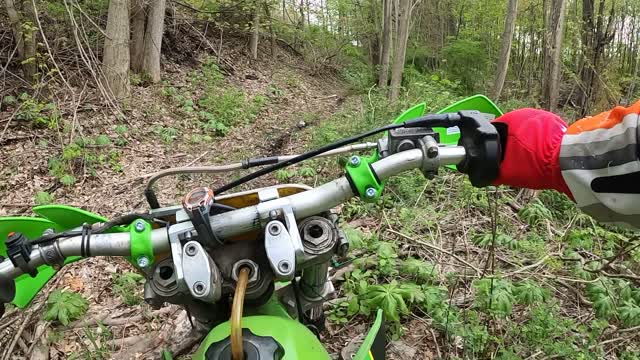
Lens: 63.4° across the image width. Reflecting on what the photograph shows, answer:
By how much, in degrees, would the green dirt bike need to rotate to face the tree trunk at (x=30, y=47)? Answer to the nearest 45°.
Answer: approximately 45° to its left

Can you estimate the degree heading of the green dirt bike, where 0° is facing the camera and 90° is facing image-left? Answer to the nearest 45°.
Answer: approximately 180°

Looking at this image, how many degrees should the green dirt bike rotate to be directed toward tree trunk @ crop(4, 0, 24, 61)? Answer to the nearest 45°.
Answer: approximately 45° to its left

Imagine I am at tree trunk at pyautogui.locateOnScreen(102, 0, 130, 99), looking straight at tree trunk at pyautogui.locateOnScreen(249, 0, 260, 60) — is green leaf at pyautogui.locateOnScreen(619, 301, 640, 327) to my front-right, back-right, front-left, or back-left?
back-right

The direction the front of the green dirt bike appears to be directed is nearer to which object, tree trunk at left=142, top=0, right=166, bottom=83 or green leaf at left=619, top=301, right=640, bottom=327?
the tree trunk
